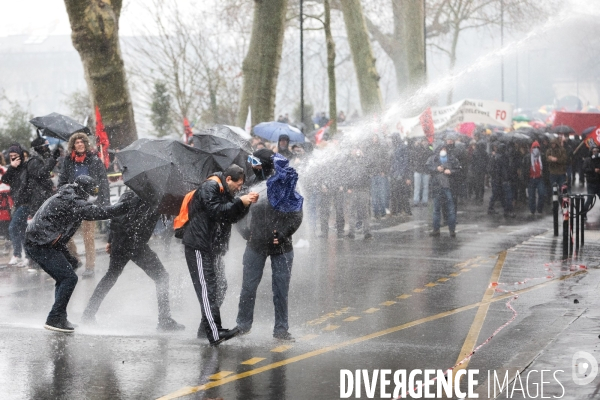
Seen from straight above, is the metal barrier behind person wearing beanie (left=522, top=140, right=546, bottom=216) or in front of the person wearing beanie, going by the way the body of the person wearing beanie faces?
in front

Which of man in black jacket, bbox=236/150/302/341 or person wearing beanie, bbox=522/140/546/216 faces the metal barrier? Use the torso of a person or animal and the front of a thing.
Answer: the person wearing beanie

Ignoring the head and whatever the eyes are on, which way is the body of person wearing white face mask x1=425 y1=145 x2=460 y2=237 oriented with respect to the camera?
toward the camera

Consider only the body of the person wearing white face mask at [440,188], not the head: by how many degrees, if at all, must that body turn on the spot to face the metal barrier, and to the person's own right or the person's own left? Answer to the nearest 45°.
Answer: approximately 45° to the person's own left

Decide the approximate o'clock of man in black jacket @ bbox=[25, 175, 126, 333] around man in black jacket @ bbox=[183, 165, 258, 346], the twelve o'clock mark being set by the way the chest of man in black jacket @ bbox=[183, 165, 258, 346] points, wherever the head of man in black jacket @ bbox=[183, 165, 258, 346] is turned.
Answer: man in black jacket @ bbox=[25, 175, 126, 333] is roughly at 7 o'clock from man in black jacket @ bbox=[183, 165, 258, 346].

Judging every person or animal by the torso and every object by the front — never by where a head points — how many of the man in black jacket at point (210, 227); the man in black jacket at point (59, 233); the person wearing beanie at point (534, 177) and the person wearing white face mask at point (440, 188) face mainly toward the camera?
2

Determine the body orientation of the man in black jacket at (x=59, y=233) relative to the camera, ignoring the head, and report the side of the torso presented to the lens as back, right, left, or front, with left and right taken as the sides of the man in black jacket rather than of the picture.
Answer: right

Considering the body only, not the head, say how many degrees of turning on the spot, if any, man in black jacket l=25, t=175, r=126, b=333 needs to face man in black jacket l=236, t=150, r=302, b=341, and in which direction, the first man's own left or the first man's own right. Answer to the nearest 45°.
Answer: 0° — they already face them

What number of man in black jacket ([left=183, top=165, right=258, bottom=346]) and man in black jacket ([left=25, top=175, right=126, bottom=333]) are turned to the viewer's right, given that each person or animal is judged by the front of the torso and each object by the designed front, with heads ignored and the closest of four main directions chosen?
2

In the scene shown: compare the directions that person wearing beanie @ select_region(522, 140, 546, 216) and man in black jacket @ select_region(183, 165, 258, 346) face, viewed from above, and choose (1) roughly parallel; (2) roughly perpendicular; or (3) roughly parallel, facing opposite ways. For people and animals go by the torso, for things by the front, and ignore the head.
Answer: roughly perpendicular

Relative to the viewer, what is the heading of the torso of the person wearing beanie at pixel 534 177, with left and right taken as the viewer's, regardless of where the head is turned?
facing the viewer

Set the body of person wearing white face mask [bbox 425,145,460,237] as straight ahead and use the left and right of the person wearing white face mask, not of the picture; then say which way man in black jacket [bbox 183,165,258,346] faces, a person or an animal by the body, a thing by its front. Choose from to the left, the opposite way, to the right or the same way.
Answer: to the left

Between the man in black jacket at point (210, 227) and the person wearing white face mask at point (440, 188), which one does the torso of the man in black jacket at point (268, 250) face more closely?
the man in black jacket

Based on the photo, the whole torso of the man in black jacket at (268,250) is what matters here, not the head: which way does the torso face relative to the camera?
toward the camera
